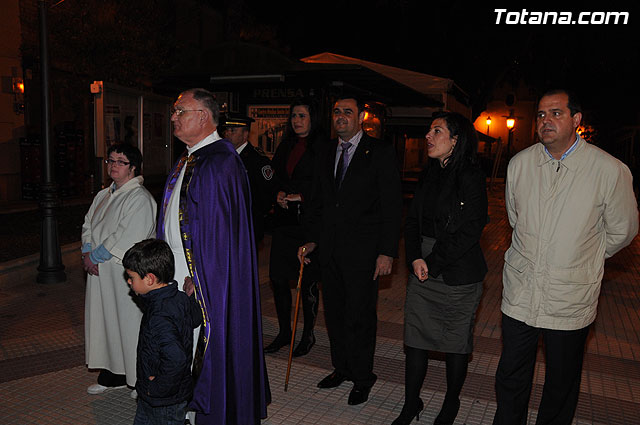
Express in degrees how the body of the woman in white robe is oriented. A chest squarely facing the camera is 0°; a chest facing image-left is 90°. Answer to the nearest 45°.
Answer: approximately 45°

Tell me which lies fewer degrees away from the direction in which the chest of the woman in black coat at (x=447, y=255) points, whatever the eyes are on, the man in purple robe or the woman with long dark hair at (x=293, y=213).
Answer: the man in purple robe

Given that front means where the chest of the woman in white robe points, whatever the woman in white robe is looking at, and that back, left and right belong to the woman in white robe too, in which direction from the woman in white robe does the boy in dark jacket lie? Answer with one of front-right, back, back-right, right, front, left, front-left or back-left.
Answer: front-left

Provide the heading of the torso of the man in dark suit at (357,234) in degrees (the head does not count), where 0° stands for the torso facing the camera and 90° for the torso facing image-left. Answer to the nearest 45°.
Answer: approximately 45°

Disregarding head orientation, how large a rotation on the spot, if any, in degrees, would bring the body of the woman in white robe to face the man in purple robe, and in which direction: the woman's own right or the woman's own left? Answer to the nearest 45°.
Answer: approximately 90° to the woman's own left
